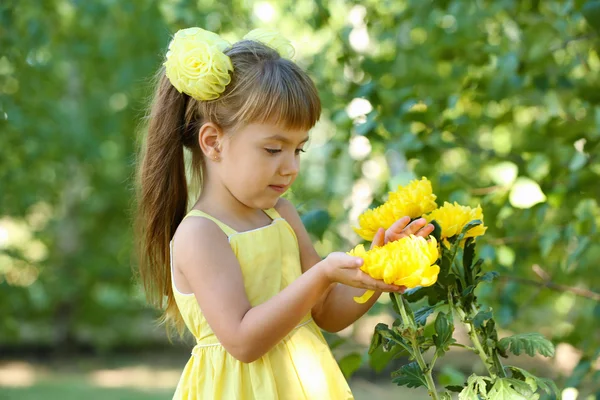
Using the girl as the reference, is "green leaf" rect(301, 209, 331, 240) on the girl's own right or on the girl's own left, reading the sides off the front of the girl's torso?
on the girl's own left

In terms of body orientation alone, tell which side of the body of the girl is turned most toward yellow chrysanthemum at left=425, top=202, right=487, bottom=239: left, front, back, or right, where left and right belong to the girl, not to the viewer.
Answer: front

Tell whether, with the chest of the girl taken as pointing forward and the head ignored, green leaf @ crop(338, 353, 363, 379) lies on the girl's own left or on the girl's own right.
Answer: on the girl's own left

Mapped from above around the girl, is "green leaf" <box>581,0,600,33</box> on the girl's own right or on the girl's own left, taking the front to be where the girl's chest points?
on the girl's own left

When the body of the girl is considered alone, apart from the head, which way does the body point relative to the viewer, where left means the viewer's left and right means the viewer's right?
facing the viewer and to the right of the viewer
